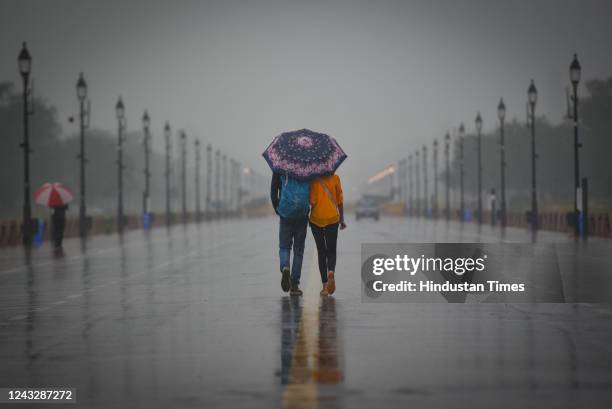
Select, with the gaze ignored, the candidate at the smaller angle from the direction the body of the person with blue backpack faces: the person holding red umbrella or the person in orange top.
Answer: the person holding red umbrella

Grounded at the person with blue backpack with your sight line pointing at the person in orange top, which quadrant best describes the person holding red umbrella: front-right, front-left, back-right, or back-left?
back-left

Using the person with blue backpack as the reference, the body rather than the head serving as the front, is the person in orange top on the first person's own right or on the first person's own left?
on the first person's own right

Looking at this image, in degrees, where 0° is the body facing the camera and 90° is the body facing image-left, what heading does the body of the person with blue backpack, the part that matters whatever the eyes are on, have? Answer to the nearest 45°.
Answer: approximately 180°

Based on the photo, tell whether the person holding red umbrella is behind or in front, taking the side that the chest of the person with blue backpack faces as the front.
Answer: in front
